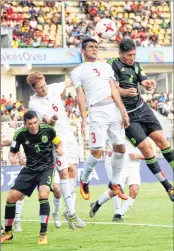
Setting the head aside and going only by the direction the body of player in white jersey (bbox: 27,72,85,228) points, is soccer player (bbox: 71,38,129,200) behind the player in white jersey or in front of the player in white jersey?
in front

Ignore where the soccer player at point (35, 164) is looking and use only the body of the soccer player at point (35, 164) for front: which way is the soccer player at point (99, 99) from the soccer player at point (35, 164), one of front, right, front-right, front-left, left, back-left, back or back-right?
left

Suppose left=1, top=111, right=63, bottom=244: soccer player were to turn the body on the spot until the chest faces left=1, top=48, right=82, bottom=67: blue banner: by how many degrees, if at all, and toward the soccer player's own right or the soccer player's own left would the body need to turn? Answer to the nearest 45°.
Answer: approximately 180°

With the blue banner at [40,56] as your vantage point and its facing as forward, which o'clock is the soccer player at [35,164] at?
The soccer player is roughly at 12 o'clock from the blue banner.

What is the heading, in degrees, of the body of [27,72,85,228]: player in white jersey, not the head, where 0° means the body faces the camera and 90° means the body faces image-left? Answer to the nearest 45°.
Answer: approximately 0°

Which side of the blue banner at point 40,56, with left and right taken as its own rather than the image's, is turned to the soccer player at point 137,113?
front
